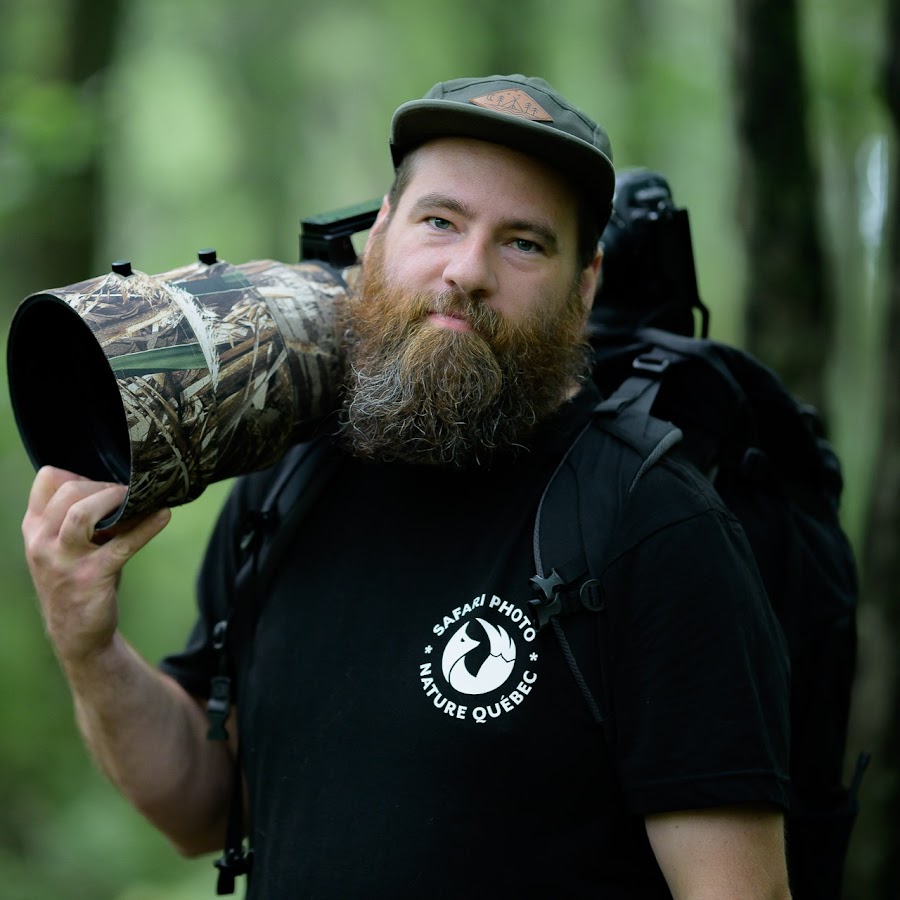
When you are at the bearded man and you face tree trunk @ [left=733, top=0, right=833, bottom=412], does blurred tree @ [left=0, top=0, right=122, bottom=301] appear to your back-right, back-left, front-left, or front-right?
front-left

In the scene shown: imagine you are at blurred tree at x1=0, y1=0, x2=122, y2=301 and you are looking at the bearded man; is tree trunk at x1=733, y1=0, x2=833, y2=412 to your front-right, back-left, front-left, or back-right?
front-left

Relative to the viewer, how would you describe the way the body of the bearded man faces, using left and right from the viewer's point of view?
facing the viewer and to the left of the viewer

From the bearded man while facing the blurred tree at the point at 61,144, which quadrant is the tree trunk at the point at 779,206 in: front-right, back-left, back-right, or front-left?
front-right

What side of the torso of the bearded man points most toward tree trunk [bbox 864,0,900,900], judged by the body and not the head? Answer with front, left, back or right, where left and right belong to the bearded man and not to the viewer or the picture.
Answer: back

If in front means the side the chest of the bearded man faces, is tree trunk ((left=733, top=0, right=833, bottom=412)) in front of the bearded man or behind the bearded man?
behind
